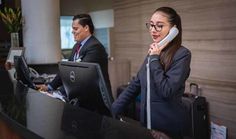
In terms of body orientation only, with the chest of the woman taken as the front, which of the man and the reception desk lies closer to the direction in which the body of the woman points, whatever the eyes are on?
the reception desk

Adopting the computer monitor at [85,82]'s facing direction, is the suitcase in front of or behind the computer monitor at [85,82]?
in front

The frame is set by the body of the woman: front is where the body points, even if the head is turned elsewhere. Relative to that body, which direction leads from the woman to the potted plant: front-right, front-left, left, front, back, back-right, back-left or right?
right

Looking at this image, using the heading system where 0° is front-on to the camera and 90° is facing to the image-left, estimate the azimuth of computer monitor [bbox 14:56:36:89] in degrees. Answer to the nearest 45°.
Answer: approximately 225°

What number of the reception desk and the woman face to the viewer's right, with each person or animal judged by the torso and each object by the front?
0

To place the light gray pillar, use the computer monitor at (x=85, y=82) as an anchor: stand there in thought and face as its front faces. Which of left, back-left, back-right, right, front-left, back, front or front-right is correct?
front-left

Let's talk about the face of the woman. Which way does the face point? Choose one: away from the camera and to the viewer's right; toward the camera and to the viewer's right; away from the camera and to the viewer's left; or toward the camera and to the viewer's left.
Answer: toward the camera and to the viewer's left

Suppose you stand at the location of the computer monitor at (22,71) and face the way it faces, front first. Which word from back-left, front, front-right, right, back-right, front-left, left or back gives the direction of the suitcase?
front-right

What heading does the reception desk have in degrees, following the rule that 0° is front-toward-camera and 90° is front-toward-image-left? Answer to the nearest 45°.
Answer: approximately 45°

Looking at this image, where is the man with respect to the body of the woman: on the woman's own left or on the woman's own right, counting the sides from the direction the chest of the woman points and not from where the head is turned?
on the woman's own right

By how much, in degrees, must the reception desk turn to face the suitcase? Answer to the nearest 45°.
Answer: approximately 180°

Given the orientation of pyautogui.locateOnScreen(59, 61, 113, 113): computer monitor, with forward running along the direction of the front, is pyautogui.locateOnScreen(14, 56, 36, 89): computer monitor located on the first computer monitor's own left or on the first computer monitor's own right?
on the first computer monitor's own left
